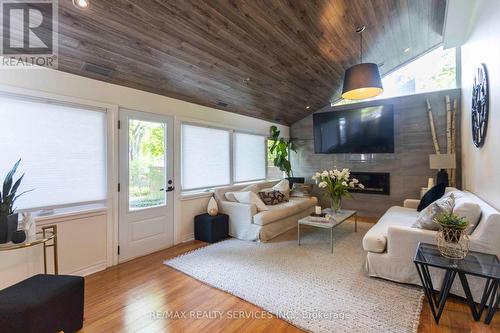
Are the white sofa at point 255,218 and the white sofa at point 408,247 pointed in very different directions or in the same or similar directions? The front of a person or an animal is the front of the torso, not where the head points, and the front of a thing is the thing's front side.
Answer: very different directions

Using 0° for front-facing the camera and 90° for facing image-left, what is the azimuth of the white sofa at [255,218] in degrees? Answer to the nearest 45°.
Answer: approximately 315°

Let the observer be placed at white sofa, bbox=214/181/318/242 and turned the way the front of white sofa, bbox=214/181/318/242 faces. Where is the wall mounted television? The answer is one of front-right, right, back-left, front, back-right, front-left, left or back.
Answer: left

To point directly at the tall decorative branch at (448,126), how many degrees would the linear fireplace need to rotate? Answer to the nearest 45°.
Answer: approximately 90° to its left

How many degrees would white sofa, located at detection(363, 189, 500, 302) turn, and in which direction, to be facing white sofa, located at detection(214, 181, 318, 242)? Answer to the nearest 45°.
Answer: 0° — it already faces it

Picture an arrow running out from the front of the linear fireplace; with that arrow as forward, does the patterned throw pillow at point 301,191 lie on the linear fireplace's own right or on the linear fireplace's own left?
on the linear fireplace's own right

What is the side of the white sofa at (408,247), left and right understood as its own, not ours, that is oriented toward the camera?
left

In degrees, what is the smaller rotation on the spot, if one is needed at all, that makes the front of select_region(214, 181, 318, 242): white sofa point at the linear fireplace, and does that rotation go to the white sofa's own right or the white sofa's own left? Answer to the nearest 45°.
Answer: approximately 90° to the white sofa's own left

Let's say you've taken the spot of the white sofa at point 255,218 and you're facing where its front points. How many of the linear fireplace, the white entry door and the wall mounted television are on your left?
2

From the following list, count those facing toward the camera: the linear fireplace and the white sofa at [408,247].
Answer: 1

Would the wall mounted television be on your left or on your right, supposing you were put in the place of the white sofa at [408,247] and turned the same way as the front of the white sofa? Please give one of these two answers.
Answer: on your right

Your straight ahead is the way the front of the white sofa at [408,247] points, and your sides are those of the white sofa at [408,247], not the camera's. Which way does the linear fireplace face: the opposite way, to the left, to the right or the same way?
to the left

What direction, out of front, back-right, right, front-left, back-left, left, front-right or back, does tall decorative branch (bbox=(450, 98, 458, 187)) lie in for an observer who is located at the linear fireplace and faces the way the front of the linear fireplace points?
left
